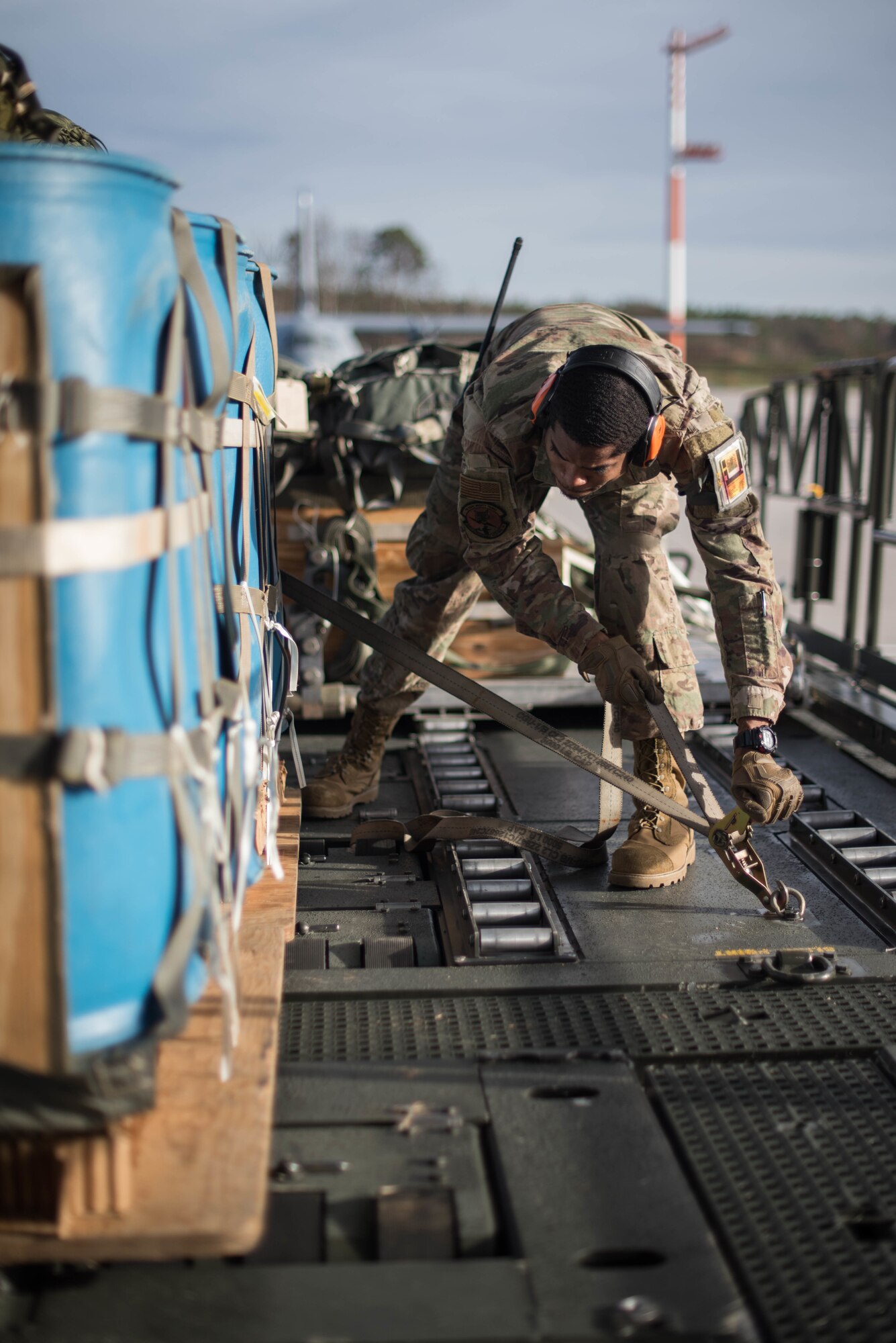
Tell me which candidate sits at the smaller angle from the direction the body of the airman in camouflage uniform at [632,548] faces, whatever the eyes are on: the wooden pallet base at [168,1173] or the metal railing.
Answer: the wooden pallet base

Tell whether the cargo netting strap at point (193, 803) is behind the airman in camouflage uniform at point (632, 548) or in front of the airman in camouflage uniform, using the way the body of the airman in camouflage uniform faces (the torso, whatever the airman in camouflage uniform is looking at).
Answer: in front

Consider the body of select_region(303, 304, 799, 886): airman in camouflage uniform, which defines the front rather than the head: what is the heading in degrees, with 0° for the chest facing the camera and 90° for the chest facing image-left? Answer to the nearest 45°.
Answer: approximately 0°

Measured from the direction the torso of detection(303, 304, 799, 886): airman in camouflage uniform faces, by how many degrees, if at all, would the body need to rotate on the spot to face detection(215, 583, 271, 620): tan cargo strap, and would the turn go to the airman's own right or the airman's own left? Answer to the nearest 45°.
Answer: approximately 45° to the airman's own right

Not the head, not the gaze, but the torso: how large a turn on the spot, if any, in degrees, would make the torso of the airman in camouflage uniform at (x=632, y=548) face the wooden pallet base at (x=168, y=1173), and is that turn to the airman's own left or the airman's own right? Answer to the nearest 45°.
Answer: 0° — they already face it

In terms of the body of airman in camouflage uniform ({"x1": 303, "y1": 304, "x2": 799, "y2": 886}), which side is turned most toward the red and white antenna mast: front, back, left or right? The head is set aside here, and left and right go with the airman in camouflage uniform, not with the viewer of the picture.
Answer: back

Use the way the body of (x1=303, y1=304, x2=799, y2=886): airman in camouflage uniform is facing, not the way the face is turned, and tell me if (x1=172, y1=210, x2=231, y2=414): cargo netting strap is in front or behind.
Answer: in front

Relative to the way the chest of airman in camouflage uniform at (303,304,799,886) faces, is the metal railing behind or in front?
behind
